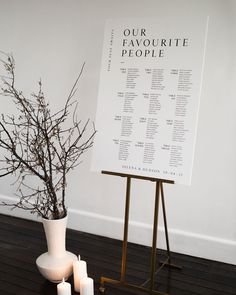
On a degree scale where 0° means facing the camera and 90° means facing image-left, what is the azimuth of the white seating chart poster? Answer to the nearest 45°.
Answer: approximately 45°
